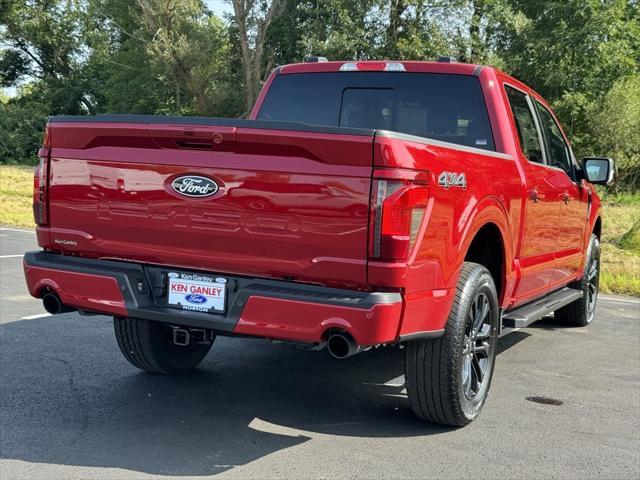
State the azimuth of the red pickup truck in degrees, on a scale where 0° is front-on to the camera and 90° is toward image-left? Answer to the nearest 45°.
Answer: approximately 225°
